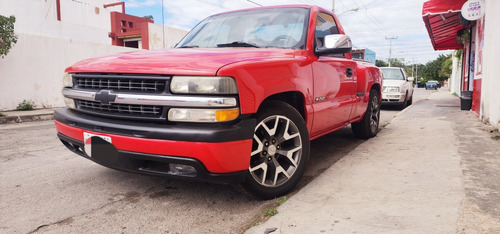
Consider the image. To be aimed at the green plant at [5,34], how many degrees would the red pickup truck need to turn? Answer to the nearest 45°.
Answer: approximately 90° to its right

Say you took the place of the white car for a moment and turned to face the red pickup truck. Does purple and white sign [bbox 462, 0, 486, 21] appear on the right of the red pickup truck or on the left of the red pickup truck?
left

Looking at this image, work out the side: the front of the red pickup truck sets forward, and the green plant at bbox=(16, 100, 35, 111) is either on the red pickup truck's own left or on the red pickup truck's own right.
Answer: on the red pickup truck's own right

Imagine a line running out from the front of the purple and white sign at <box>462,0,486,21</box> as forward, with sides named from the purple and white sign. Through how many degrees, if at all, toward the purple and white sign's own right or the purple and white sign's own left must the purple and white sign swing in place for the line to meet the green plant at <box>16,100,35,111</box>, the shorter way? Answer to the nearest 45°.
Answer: approximately 90° to the purple and white sign's own right

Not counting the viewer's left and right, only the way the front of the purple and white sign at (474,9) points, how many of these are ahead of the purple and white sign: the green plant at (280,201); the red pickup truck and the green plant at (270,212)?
3

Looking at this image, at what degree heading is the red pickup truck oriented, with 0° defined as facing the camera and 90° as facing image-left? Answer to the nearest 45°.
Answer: approximately 45°
